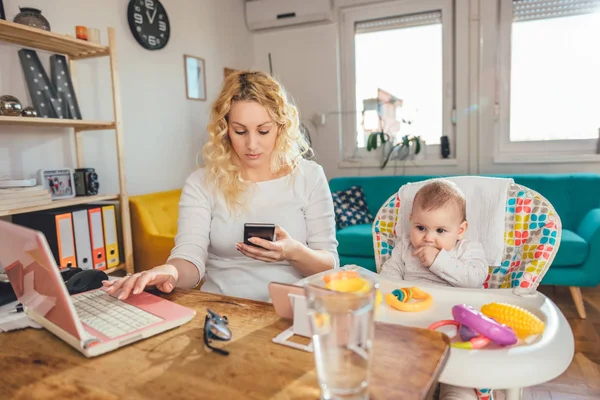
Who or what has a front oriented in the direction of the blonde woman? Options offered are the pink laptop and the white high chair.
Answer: the pink laptop

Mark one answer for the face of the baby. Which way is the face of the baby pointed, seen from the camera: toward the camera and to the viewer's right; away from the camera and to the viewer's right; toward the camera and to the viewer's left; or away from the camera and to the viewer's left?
toward the camera and to the viewer's left

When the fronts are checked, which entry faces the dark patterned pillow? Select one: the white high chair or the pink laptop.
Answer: the pink laptop

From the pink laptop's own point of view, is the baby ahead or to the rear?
ahead

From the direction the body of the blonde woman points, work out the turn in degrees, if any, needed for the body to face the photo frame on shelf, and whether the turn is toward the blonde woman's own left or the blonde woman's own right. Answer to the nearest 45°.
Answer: approximately 135° to the blonde woman's own right

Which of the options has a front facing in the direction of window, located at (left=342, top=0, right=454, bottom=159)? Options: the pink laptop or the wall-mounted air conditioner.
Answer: the pink laptop

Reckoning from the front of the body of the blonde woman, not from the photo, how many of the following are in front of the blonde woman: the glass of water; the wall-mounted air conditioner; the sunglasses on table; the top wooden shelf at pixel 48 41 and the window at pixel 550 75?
2

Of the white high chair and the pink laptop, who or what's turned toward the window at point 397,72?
the pink laptop

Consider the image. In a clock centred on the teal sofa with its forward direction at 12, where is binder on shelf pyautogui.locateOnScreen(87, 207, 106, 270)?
The binder on shelf is roughly at 2 o'clock from the teal sofa.

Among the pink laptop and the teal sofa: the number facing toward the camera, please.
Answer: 1
